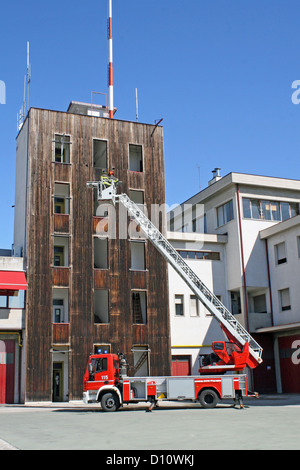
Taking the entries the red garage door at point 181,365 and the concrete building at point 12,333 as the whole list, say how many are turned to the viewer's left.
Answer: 0

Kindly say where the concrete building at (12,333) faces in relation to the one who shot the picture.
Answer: facing the viewer

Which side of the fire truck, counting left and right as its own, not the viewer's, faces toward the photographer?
left

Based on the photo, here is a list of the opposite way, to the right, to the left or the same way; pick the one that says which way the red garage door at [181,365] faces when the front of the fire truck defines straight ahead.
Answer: to the left

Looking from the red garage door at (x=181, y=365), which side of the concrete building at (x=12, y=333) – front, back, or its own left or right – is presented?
left

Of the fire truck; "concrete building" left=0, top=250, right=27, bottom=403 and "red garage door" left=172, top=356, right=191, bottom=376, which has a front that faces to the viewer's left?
the fire truck

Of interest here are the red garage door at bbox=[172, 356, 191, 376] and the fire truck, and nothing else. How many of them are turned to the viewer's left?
1

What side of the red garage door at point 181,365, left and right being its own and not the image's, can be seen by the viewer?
front

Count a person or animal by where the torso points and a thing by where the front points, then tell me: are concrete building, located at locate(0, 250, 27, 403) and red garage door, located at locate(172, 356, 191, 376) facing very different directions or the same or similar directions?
same or similar directions

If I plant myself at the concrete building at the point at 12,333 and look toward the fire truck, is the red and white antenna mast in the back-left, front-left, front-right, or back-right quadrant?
front-left

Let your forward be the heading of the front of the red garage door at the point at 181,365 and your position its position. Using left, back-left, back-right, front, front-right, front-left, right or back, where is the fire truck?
front

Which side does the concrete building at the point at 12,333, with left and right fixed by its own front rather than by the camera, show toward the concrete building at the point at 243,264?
left

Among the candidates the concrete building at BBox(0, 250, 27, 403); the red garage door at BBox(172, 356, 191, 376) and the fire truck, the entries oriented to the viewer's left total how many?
1

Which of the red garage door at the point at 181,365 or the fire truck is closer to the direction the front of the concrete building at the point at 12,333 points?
the fire truck

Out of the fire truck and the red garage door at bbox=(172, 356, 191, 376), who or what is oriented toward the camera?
the red garage door

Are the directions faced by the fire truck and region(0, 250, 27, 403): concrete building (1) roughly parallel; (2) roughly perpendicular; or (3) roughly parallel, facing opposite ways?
roughly perpendicular
